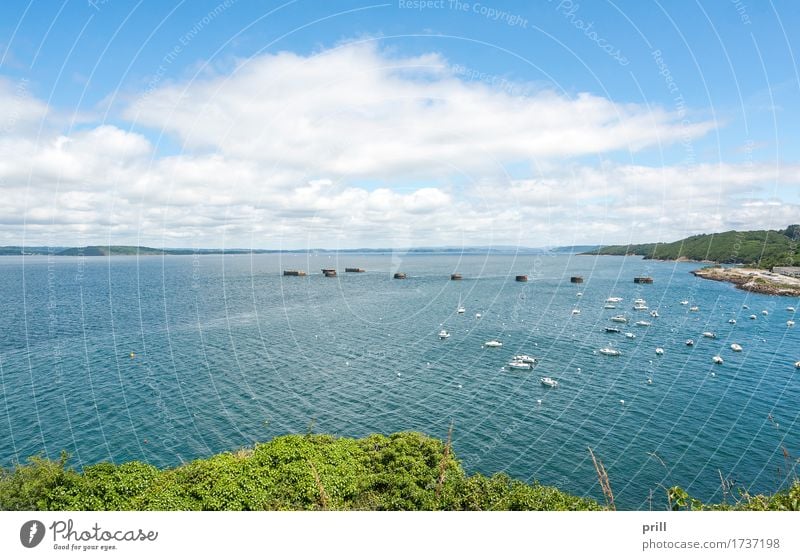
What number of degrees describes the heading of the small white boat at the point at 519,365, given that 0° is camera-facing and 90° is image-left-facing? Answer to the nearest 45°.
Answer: approximately 90°

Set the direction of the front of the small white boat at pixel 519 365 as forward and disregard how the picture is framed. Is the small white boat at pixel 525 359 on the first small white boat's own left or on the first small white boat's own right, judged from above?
on the first small white boat's own right

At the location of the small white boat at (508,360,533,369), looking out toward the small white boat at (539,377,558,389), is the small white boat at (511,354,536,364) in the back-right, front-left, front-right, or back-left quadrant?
back-left

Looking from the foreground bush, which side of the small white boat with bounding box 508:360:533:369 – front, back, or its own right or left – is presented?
left

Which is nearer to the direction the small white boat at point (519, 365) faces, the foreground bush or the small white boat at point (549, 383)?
the foreground bush

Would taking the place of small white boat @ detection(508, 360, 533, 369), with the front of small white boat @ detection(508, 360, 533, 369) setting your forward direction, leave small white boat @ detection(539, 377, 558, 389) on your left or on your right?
on your left

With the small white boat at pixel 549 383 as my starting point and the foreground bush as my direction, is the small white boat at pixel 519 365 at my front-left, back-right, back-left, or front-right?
back-right
